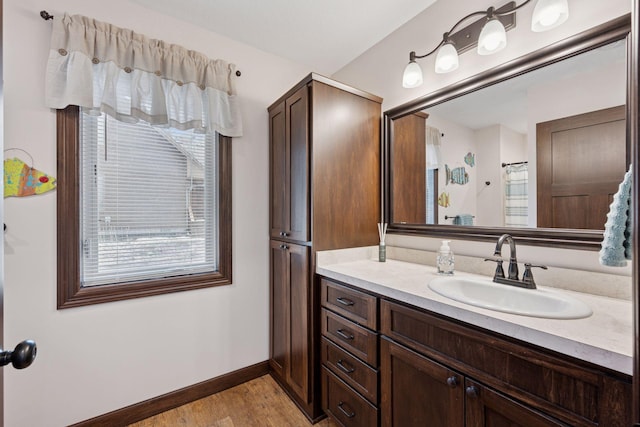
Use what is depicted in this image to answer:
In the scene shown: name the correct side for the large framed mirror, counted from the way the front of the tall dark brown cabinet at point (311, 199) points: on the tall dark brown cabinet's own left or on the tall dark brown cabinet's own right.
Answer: on the tall dark brown cabinet's own left

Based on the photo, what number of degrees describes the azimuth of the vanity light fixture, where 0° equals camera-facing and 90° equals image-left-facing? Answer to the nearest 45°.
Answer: approximately 45°

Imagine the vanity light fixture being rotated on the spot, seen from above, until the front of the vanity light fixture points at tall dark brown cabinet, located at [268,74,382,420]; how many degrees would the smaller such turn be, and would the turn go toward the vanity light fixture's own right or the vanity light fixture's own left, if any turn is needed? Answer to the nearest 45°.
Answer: approximately 45° to the vanity light fixture's own right

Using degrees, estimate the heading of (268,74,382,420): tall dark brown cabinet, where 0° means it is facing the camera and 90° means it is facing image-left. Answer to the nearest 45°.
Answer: approximately 45°

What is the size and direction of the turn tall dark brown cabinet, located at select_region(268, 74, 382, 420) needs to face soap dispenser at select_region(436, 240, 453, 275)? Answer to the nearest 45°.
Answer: approximately 135° to its left

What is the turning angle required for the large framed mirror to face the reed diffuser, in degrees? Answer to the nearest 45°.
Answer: approximately 45° to its right
